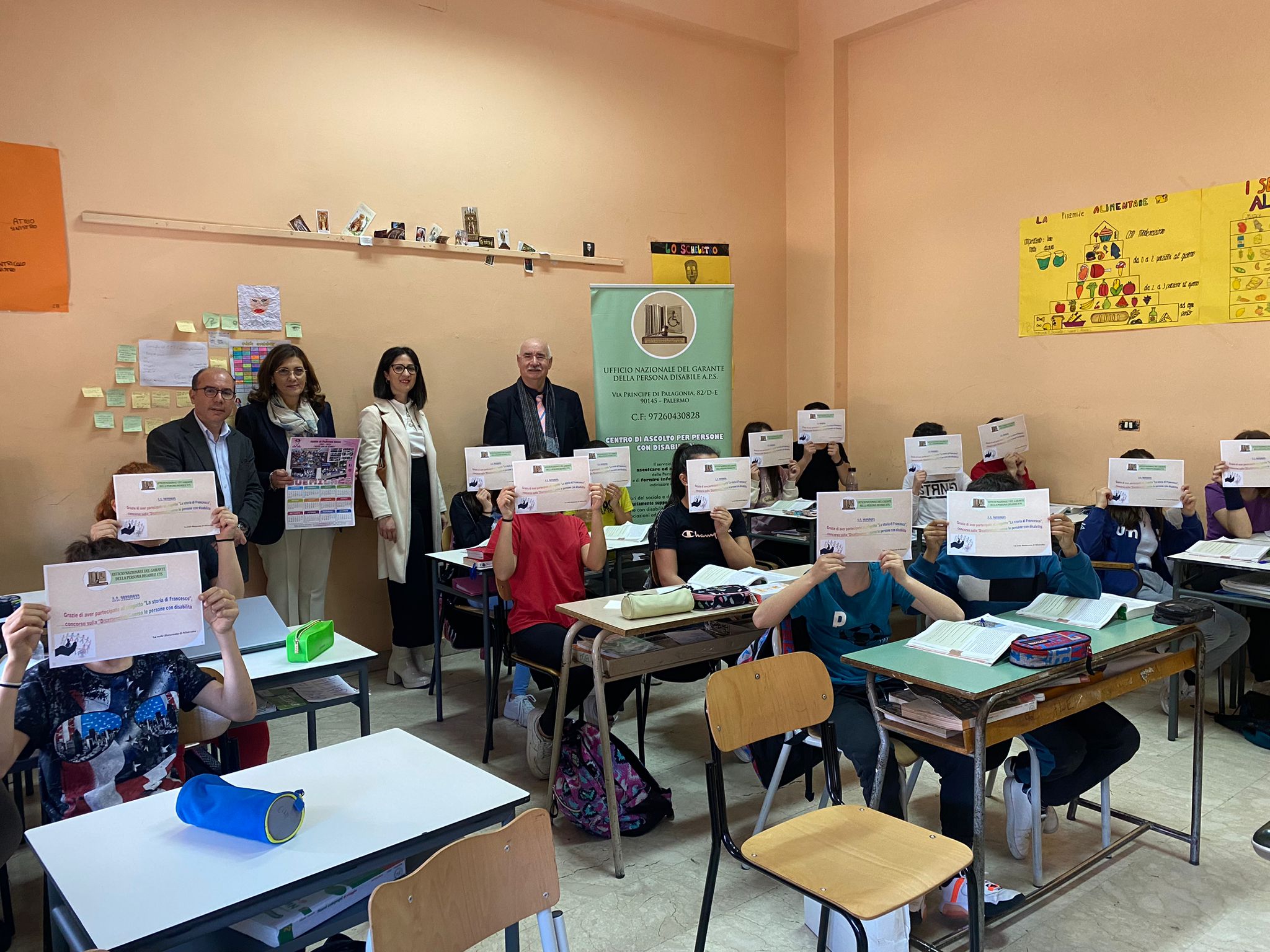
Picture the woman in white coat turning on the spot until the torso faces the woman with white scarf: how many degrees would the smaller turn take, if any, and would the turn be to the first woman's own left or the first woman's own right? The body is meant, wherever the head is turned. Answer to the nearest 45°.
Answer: approximately 135° to the first woman's own right

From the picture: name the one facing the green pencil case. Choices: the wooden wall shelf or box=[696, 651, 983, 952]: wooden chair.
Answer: the wooden wall shelf

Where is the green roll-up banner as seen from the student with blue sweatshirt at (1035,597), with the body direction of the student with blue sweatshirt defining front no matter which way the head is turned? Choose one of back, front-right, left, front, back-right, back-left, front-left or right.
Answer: back-right

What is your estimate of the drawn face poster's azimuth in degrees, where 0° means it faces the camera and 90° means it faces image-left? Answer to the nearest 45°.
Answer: approximately 0°

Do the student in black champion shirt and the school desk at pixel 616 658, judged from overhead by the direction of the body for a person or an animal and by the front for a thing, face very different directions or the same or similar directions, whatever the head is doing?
very different directions

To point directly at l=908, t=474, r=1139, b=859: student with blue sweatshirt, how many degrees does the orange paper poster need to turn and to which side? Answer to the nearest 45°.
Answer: approximately 45° to its left

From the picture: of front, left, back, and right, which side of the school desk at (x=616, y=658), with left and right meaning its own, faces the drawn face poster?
front

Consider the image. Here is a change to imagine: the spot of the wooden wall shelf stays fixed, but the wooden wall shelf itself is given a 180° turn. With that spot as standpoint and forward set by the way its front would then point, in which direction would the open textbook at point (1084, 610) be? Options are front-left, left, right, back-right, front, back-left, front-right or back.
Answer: back-right

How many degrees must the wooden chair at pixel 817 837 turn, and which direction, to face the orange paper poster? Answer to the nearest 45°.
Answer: approximately 180°

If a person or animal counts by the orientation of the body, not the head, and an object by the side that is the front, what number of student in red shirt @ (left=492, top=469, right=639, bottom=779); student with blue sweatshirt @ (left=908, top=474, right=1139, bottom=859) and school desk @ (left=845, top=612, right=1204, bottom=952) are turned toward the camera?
2

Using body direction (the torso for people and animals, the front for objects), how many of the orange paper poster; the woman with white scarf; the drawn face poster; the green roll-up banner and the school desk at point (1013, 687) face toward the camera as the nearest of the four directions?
4

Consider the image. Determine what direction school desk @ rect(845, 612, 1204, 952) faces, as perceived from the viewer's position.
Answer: facing away from the viewer and to the left of the viewer
